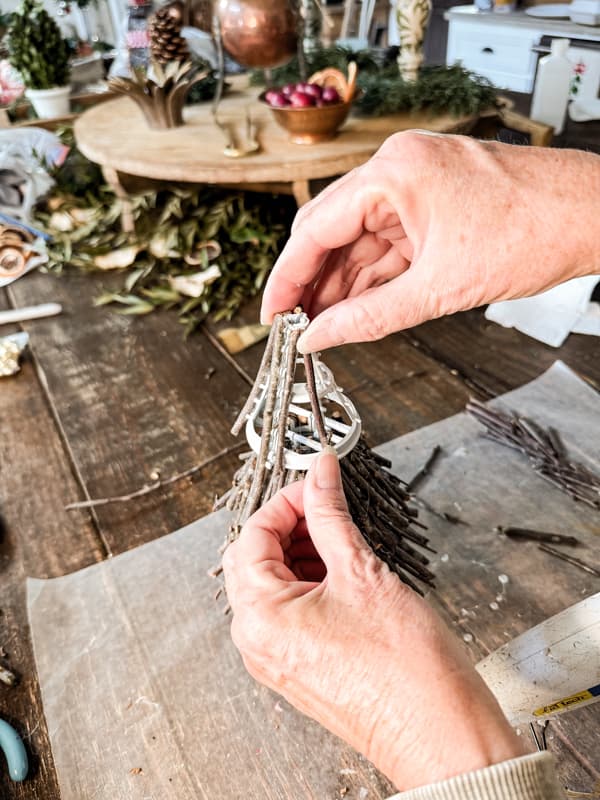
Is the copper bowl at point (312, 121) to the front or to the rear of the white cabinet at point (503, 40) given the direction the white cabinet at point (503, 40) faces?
to the front

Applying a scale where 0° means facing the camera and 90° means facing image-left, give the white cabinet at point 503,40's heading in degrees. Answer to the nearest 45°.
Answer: approximately 45°

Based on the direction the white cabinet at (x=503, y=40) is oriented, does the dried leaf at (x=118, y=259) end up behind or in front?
in front

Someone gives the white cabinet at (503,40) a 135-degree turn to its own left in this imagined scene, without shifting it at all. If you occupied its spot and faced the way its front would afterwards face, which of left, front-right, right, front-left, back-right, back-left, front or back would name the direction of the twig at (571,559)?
right

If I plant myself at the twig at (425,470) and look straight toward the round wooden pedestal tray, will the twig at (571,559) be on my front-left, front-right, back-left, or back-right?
back-right

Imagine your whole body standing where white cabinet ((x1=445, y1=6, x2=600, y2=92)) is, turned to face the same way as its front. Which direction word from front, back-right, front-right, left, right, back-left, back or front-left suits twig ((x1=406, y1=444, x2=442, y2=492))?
front-left

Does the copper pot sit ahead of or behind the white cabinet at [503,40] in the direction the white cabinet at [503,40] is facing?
ahead
